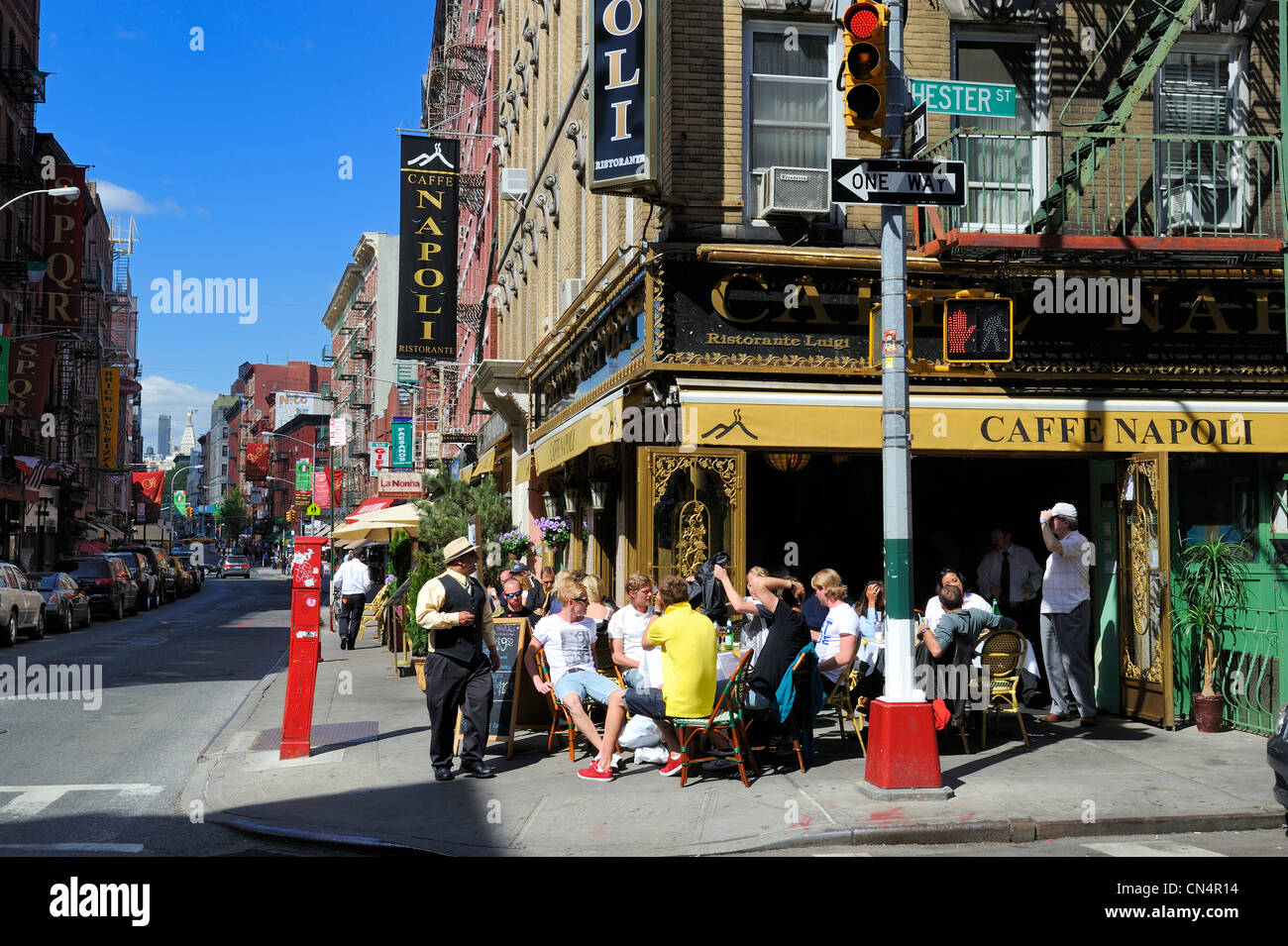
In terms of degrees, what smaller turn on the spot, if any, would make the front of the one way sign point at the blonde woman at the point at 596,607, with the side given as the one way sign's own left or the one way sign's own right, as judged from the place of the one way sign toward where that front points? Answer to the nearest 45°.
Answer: approximately 135° to the one way sign's own right

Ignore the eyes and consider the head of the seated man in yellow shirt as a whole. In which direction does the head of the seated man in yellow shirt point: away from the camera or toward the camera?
away from the camera

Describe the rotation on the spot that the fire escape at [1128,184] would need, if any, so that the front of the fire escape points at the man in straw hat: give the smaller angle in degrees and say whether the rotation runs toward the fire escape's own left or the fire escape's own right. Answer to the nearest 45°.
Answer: approximately 45° to the fire escape's own right

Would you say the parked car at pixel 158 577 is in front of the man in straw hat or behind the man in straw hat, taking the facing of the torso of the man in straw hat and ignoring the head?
behind

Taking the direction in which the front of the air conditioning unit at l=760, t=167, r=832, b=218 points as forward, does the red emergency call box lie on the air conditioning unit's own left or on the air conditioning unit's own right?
on the air conditioning unit's own right

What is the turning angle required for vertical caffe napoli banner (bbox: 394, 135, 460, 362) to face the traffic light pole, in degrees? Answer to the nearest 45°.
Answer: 0° — it already faces it

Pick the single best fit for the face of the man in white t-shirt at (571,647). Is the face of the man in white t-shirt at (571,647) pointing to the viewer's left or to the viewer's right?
to the viewer's right

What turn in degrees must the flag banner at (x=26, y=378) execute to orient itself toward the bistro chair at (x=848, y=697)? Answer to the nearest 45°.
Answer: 0° — it already faces it

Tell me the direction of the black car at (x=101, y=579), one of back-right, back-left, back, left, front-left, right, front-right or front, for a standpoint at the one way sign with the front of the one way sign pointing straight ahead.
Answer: back-right
